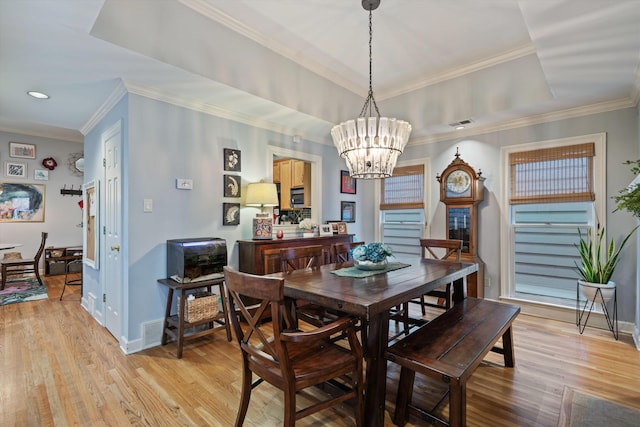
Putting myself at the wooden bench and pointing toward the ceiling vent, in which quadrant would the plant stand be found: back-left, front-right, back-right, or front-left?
front-right

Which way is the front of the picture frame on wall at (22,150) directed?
toward the camera

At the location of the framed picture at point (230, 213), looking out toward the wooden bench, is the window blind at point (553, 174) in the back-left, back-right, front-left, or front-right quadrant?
front-left

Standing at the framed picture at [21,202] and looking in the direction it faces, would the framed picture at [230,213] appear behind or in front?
in front

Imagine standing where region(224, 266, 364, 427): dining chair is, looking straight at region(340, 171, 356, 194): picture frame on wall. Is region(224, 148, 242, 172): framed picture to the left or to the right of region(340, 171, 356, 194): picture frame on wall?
left

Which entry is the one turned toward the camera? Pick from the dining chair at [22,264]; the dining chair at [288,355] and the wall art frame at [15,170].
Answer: the wall art frame

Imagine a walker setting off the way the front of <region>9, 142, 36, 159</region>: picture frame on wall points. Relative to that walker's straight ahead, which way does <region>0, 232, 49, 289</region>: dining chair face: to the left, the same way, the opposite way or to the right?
to the right

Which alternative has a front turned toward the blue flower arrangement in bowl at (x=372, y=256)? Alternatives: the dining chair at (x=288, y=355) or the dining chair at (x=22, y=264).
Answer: the dining chair at (x=288, y=355)

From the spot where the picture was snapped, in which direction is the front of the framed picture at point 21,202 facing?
facing the viewer

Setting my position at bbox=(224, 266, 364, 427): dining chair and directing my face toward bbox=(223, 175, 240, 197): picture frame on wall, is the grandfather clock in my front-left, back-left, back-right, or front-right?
front-right

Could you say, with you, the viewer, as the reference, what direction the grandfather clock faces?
facing the viewer and to the left of the viewer

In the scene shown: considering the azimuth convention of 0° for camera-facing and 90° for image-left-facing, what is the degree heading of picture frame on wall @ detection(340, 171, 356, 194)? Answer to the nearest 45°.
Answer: approximately 315°

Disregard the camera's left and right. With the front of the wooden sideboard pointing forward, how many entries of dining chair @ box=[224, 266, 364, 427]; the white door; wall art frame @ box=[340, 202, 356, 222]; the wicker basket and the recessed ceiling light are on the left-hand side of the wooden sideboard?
1
